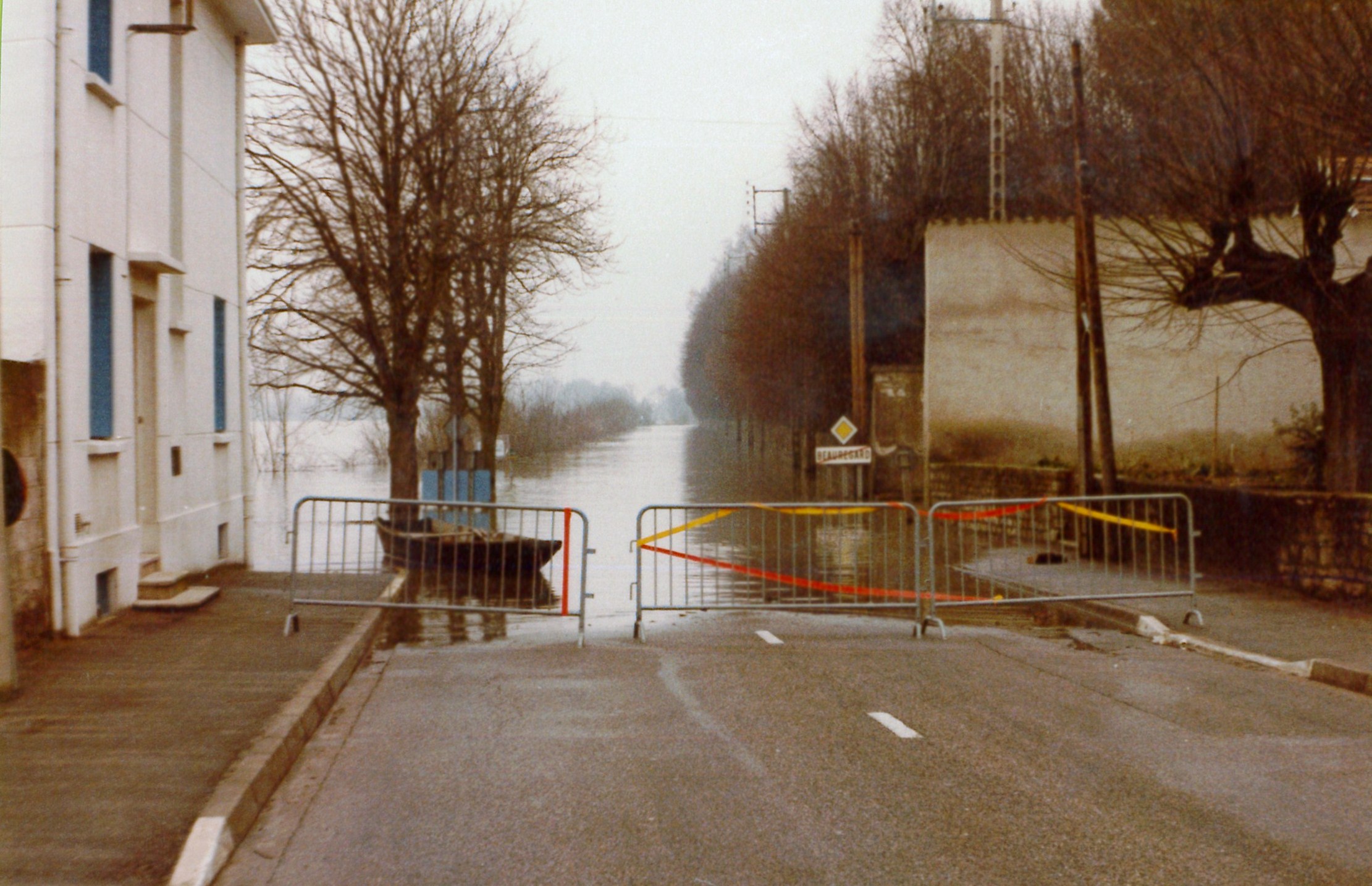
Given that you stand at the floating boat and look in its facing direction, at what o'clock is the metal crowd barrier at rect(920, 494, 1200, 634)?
The metal crowd barrier is roughly at 1 o'clock from the floating boat.

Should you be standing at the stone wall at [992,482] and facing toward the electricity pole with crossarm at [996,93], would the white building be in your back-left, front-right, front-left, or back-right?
back-left

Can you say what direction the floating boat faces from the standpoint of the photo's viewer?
facing to the right of the viewer

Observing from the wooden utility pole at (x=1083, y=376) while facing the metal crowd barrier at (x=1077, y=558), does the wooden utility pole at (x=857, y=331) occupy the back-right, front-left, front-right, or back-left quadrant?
back-right

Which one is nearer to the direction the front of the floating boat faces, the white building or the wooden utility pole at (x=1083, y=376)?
the wooden utility pole

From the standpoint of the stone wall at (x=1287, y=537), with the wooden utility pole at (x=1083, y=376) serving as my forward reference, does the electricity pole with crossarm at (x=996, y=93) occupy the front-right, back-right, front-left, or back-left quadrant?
front-right

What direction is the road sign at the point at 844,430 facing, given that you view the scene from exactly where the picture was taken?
facing the viewer

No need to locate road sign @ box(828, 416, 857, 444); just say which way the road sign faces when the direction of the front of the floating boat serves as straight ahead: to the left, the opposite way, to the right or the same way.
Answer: to the right

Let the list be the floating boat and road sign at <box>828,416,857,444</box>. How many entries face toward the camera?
1
